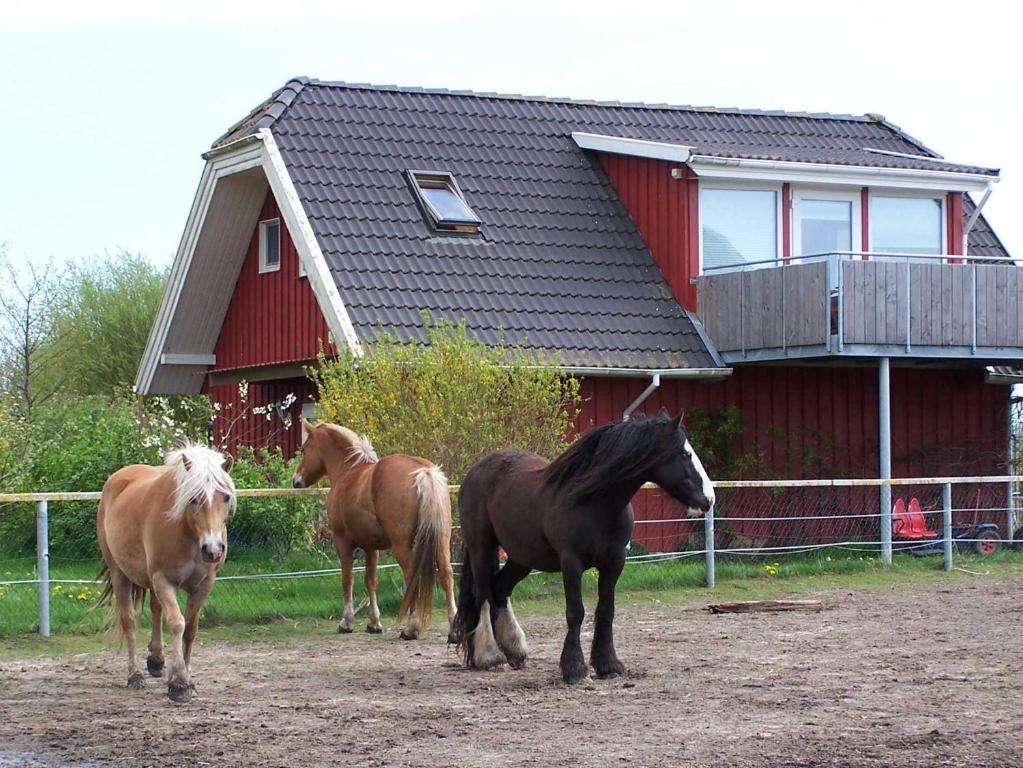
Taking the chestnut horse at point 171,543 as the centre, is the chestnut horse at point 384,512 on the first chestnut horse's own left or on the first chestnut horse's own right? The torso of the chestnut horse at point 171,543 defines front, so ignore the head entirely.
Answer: on the first chestnut horse's own left

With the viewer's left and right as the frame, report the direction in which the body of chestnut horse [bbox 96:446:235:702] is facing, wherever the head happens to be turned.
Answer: facing the viewer and to the right of the viewer

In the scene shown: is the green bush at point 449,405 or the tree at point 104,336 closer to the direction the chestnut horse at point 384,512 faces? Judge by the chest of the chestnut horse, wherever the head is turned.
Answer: the tree

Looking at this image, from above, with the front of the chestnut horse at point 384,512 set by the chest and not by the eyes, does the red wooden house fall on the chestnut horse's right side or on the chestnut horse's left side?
on the chestnut horse's right side

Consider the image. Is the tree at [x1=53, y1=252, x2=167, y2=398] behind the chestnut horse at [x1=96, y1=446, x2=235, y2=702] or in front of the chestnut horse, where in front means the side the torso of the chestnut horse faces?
behind

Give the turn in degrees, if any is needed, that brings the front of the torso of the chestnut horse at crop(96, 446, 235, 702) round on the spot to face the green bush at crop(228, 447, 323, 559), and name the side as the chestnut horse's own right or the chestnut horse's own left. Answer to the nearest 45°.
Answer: approximately 135° to the chestnut horse's own left

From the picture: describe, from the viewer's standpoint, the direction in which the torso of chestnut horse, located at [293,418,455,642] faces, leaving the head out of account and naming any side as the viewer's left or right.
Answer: facing away from the viewer and to the left of the viewer

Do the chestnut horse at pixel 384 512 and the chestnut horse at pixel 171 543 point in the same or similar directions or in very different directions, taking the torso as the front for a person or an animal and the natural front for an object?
very different directions

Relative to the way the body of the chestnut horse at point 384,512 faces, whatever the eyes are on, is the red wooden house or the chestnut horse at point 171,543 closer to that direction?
the red wooden house
